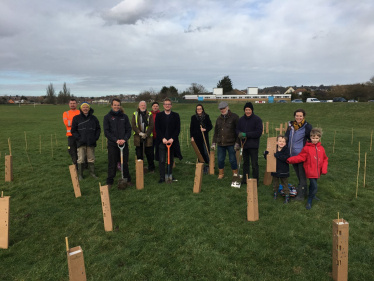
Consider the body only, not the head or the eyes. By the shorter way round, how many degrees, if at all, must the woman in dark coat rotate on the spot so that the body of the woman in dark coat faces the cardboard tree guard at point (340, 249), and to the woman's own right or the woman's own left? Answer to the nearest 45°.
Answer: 0° — they already face it

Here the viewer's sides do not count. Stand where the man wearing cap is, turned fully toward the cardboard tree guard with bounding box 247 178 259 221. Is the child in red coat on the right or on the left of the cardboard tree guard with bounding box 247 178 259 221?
left

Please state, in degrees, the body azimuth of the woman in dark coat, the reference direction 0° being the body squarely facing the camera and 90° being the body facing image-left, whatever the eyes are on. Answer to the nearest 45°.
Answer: approximately 0°

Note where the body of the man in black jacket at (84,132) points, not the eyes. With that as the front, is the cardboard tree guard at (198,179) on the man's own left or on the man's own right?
on the man's own left

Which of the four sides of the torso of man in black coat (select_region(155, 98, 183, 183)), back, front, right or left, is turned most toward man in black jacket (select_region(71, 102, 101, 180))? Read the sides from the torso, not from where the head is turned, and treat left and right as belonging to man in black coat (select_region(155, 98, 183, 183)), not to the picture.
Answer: right

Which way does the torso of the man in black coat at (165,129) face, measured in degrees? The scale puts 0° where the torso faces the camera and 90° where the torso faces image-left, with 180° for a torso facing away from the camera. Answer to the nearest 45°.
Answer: approximately 0°

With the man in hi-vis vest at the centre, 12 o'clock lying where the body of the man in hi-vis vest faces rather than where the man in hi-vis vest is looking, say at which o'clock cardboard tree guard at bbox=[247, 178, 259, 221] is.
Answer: The cardboard tree guard is roughly at 11 o'clock from the man in hi-vis vest.

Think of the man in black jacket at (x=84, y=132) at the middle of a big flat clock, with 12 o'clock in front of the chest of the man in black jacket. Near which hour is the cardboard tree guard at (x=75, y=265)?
The cardboard tree guard is roughly at 12 o'clock from the man in black jacket.
